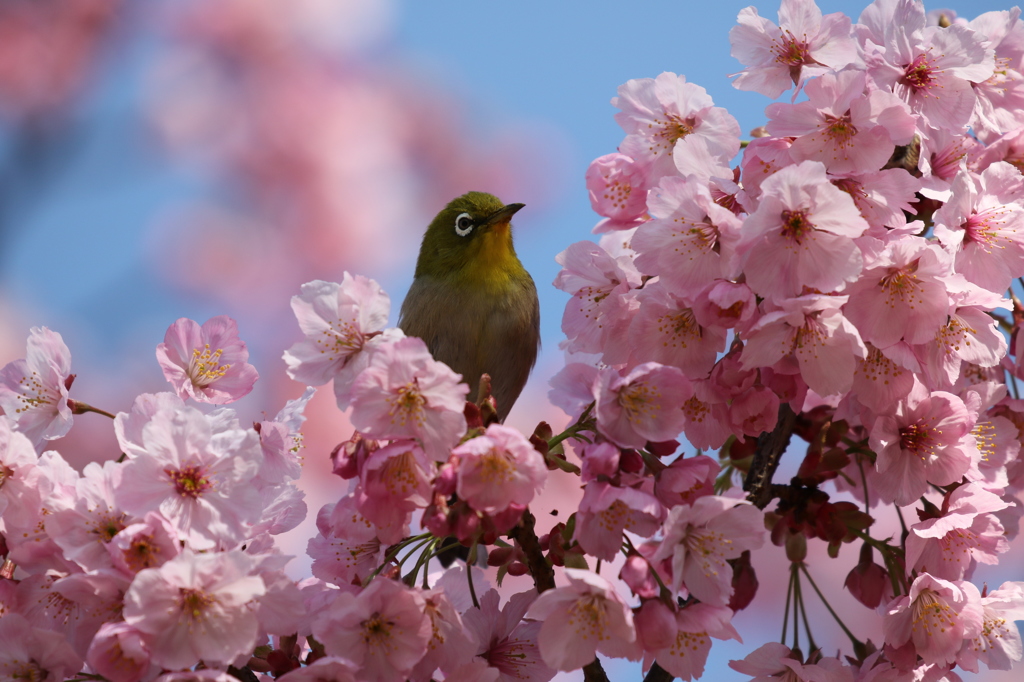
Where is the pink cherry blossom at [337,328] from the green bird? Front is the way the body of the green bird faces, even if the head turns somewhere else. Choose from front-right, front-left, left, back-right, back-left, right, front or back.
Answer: front-right

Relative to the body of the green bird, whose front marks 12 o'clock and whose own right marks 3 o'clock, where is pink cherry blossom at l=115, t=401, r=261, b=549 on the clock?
The pink cherry blossom is roughly at 2 o'clock from the green bird.

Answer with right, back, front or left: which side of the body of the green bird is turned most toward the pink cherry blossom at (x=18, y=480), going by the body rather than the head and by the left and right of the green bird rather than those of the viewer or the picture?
right
